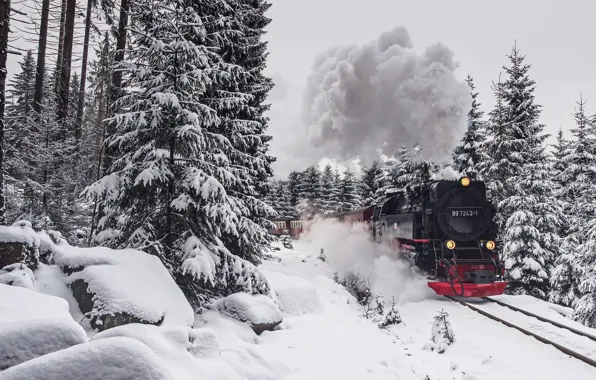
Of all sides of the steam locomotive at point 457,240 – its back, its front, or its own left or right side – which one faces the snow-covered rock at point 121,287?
right

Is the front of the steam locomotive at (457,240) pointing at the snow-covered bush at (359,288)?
no

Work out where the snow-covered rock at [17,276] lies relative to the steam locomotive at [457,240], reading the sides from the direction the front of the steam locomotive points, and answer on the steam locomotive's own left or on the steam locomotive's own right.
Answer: on the steam locomotive's own right

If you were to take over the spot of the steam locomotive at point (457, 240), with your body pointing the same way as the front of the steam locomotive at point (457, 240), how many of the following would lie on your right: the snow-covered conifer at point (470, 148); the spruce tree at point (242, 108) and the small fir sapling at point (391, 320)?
2

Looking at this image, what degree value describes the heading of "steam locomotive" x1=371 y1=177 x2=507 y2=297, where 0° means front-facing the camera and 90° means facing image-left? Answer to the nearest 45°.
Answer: approximately 315°

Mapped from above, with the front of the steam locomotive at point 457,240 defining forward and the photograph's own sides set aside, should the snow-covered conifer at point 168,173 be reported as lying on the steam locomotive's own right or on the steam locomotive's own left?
on the steam locomotive's own right

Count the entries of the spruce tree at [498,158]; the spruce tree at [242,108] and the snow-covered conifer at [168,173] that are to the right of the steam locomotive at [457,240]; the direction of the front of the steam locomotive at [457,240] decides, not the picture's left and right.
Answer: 2

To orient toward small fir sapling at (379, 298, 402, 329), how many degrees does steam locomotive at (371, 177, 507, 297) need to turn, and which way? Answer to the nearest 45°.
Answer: approximately 90° to its right

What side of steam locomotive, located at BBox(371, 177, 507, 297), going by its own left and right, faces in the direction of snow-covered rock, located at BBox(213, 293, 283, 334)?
right

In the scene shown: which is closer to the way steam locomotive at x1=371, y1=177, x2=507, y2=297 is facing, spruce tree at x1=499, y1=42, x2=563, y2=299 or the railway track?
the railway track

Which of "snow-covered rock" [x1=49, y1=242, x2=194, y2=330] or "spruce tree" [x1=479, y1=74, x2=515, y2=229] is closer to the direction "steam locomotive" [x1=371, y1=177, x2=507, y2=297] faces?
the snow-covered rock

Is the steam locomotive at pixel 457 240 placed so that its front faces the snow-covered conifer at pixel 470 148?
no

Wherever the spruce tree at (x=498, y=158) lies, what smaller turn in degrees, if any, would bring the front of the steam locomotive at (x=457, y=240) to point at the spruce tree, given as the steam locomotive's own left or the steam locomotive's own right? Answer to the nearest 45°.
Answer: approximately 135° to the steam locomotive's own left

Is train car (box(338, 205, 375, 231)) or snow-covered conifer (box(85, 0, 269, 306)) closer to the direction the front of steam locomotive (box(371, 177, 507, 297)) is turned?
the snow-covered conifer

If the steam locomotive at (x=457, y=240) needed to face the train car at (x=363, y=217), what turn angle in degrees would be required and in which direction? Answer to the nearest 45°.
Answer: approximately 180°

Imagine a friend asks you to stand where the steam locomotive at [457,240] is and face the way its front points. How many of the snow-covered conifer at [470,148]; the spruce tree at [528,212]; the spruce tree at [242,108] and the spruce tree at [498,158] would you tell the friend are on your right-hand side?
1

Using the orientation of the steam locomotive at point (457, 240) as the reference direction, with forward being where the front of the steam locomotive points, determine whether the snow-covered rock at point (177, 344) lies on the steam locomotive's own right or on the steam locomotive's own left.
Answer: on the steam locomotive's own right
